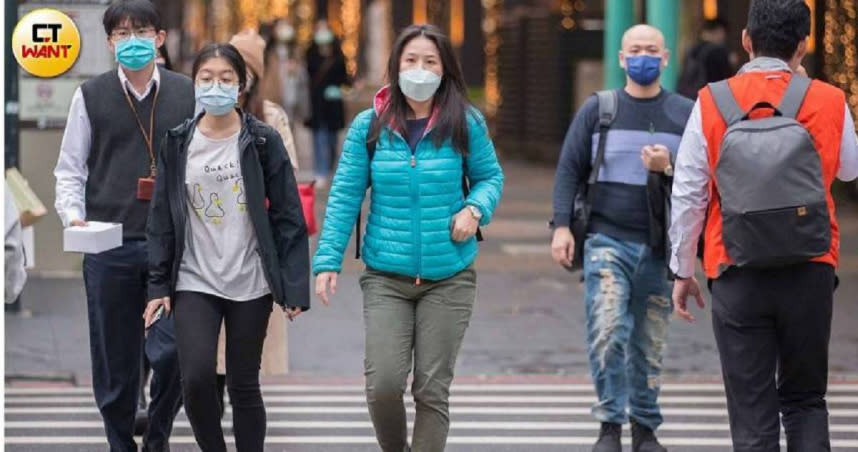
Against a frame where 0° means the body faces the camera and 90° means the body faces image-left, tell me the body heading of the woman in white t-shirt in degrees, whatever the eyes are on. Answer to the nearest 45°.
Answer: approximately 0°

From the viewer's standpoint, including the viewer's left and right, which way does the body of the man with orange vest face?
facing away from the viewer

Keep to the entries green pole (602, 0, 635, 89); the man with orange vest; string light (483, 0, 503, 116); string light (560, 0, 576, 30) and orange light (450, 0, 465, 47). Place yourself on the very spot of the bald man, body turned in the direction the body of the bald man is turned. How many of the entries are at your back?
4

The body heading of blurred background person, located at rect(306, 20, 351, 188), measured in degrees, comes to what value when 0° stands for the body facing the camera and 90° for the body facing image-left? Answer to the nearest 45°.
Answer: approximately 0°

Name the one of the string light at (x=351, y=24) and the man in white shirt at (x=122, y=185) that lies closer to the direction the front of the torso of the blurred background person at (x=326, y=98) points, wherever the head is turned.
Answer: the man in white shirt

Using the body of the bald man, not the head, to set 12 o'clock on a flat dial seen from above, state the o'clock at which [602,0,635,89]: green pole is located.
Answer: The green pole is roughly at 6 o'clock from the bald man.

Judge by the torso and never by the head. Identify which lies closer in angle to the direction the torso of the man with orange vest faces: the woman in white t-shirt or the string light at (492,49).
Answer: the string light

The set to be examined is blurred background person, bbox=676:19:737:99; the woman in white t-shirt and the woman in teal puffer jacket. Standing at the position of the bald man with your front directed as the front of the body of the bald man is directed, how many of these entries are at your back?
1

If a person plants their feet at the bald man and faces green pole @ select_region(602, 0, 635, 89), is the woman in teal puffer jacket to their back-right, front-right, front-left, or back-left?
back-left

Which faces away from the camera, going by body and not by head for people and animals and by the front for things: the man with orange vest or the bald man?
the man with orange vest
